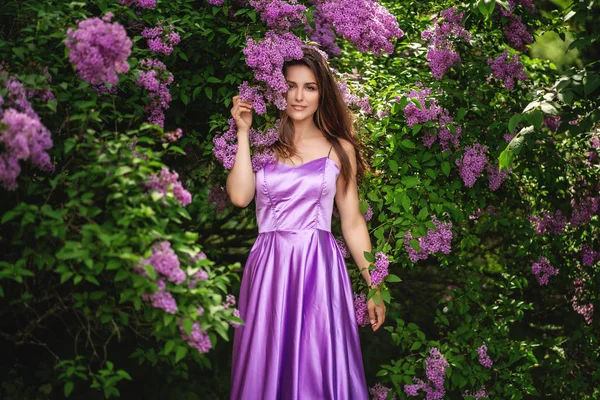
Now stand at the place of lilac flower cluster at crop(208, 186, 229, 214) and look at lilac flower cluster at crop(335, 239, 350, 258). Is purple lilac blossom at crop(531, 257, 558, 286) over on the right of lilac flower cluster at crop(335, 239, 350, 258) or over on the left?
left

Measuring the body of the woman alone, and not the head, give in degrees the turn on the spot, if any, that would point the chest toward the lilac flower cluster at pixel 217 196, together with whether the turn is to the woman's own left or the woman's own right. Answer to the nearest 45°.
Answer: approximately 135° to the woman's own right

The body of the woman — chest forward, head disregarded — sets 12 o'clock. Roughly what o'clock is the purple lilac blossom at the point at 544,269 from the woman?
The purple lilac blossom is roughly at 8 o'clock from the woman.

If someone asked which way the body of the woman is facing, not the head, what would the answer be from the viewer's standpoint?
toward the camera

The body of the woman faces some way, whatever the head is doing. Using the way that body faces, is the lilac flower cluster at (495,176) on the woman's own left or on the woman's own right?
on the woman's own left

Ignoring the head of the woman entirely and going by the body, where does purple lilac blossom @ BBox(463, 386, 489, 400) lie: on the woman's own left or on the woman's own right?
on the woman's own left

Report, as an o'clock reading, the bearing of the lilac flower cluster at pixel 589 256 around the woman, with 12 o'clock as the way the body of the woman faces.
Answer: The lilac flower cluster is roughly at 8 o'clock from the woman.

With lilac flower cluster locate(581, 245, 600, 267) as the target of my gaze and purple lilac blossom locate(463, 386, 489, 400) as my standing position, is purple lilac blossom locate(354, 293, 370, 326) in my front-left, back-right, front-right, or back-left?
back-left
